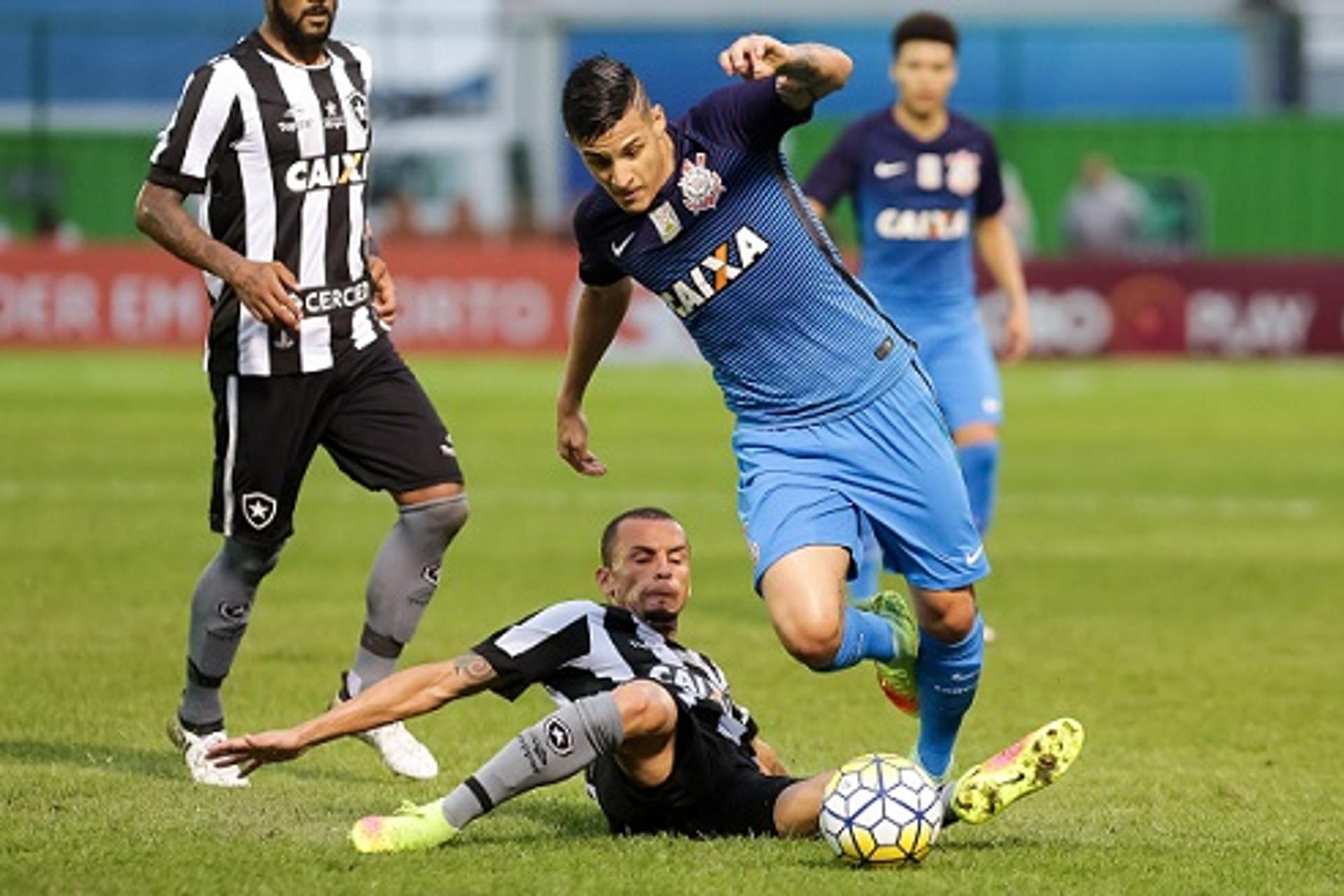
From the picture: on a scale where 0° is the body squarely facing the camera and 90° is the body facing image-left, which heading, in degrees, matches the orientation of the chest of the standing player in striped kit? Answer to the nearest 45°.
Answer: approximately 315°

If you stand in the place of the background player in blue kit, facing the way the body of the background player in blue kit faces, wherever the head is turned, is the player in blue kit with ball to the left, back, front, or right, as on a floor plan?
front

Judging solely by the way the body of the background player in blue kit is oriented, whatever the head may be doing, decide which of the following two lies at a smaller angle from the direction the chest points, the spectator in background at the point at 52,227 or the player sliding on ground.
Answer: the player sliding on ground

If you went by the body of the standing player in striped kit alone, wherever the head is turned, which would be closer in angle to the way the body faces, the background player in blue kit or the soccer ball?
the soccer ball

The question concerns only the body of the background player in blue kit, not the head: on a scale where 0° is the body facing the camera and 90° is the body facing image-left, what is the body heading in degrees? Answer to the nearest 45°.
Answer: approximately 0°

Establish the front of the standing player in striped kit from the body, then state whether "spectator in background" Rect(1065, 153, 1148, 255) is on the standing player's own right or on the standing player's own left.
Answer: on the standing player's own left

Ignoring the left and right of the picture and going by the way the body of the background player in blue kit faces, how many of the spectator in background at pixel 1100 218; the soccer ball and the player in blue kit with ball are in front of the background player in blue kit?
2

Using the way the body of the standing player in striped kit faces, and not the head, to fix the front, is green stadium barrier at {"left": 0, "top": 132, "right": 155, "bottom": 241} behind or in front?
behind

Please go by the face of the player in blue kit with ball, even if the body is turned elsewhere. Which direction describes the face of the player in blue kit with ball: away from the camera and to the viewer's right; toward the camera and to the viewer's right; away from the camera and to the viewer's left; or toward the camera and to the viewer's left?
toward the camera and to the viewer's left

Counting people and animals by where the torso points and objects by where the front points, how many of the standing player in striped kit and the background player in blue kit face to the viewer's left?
0

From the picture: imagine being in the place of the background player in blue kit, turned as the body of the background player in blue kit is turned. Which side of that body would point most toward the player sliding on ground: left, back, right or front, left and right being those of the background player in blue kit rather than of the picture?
front
